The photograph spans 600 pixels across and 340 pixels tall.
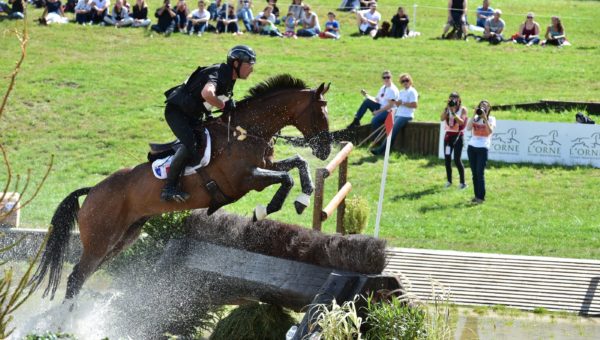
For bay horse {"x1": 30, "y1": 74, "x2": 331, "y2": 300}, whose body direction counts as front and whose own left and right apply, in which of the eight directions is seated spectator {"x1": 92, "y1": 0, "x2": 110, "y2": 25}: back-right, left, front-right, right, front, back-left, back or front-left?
left

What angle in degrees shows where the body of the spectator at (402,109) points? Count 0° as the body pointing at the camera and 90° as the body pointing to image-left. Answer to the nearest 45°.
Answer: approximately 45°

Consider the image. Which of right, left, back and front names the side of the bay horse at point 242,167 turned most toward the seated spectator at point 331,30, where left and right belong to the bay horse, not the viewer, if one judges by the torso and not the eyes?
left

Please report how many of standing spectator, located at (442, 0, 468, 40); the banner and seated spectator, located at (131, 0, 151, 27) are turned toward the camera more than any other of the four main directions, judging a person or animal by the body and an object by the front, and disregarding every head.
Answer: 3

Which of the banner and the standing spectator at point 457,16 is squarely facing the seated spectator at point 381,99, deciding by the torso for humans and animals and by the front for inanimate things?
the standing spectator

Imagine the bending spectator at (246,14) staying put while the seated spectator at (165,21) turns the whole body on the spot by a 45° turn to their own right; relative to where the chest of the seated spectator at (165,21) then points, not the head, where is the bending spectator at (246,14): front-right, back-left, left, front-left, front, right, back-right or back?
back

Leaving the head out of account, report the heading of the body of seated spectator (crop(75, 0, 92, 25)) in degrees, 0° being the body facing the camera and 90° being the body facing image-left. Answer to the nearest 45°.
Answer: approximately 0°

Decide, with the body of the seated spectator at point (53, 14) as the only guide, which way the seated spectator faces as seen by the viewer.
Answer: toward the camera

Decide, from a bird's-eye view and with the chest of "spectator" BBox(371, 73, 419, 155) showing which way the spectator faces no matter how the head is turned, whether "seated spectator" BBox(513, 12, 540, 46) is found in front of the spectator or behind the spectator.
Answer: behind

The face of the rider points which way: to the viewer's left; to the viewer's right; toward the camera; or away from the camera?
to the viewer's right

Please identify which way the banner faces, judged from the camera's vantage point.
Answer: facing the viewer

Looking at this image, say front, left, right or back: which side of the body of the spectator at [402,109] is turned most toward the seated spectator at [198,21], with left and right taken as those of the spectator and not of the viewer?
right

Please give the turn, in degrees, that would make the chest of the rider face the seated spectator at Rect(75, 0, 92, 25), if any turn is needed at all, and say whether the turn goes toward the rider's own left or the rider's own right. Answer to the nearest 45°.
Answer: approximately 90° to the rider's own left

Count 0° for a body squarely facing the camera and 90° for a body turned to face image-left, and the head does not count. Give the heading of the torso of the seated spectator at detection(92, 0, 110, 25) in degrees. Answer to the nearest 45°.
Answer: approximately 0°

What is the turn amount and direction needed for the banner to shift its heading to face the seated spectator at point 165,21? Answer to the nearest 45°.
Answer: approximately 135° to its right

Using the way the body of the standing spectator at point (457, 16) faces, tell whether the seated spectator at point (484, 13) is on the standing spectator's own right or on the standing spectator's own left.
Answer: on the standing spectator's own left

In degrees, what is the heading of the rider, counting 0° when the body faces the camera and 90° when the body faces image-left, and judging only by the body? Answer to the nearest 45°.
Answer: approximately 270°
